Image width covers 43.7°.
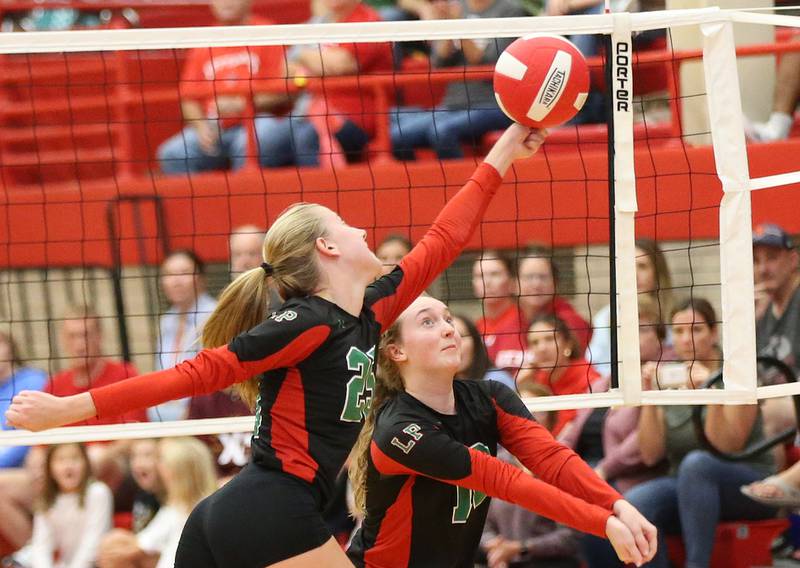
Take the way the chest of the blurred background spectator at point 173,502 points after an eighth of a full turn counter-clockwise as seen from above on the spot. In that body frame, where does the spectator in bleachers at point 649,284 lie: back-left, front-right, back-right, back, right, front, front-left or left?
back-left

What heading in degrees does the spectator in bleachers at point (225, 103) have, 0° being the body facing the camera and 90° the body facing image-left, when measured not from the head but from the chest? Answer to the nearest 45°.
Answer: approximately 45°

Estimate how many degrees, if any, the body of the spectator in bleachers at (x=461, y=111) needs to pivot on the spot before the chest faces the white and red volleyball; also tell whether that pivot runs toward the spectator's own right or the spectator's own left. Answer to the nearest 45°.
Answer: approximately 45° to the spectator's own left

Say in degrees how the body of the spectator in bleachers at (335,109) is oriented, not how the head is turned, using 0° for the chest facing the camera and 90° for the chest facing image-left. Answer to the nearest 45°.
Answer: approximately 45°

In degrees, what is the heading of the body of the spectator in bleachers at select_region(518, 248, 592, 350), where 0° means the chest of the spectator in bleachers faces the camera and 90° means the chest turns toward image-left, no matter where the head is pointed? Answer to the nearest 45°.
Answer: approximately 0°

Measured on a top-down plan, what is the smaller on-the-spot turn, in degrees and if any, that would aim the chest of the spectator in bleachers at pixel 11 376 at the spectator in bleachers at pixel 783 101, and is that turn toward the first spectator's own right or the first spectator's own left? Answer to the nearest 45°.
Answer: approximately 90° to the first spectator's own left

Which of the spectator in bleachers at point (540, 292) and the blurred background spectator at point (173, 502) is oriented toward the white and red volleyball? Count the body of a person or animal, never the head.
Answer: the spectator in bleachers

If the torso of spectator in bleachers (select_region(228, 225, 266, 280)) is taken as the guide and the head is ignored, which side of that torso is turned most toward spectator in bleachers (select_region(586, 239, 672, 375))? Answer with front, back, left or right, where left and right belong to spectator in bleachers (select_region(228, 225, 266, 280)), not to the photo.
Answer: left

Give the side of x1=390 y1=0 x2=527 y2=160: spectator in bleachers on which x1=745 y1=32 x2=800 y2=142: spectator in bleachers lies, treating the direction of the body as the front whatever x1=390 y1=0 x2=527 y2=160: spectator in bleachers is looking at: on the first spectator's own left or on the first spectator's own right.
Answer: on the first spectator's own left
